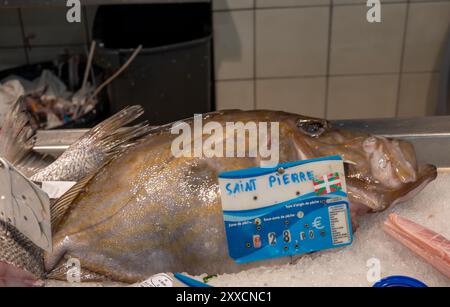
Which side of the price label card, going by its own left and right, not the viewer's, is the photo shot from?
front
